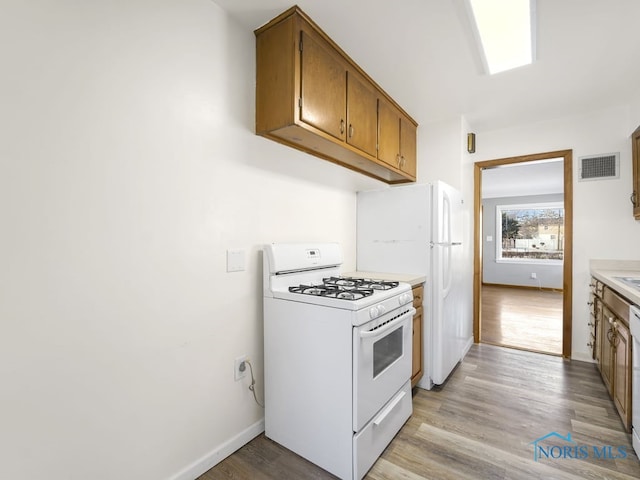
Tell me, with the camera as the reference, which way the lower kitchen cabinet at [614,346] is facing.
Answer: facing to the left of the viewer

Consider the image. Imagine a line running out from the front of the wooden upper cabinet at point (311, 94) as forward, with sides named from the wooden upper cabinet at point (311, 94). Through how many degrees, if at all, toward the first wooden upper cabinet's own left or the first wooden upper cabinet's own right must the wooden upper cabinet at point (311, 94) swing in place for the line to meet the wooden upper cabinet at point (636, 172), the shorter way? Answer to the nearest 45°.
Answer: approximately 45° to the first wooden upper cabinet's own left

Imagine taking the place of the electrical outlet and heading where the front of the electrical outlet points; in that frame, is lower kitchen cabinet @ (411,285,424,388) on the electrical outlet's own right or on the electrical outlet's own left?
on the electrical outlet's own left

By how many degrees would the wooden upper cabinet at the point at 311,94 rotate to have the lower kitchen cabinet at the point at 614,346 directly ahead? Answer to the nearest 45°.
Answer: approximately 45° to its left

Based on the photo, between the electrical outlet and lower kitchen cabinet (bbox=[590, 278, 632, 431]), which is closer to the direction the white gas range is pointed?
the lower kitchen cabinet

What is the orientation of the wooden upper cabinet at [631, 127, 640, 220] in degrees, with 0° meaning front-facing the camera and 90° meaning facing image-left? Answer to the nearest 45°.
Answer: approximately 90°
